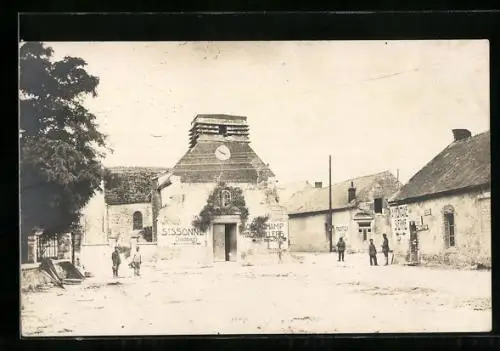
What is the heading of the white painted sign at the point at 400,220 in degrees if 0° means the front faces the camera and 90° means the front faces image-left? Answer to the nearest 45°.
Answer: approximately 0°
